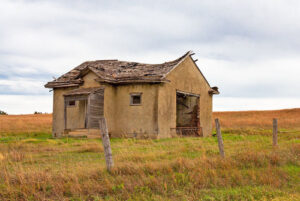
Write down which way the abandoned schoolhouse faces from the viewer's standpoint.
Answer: facing the viewer and to the left of the viewer

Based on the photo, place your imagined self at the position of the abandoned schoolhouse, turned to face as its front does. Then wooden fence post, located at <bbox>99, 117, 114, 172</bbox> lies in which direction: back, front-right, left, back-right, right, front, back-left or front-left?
front-left
